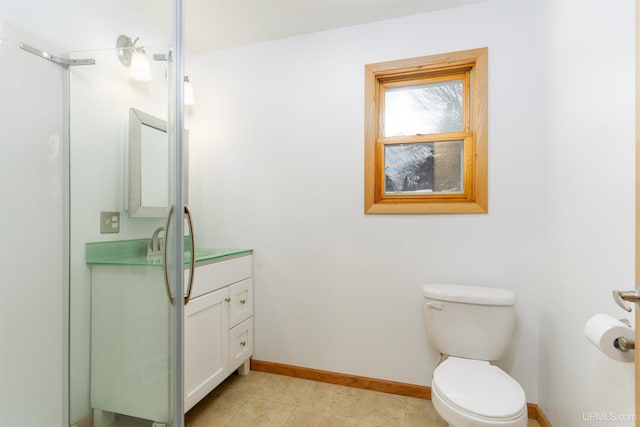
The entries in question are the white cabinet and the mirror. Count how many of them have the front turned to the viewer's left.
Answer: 0

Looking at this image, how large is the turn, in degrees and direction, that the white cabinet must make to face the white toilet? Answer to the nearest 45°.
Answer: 0° — it already faces it

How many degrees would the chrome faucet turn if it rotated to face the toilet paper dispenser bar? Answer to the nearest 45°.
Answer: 0° — it already faces it

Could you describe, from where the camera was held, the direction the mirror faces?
facing the viewer and to the right of the viewer

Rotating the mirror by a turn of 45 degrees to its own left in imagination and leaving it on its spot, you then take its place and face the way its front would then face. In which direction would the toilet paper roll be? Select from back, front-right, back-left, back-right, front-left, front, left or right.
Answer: front-right

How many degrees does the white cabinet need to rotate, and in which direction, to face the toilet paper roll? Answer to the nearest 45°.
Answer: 0° — it already faces it

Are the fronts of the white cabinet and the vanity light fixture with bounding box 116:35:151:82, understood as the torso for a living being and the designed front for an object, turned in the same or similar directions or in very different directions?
same or similar directions

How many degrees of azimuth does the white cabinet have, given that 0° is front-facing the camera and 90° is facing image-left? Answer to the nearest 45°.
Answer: approximately 315°

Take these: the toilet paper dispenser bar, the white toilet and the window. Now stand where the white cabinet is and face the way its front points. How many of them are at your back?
0

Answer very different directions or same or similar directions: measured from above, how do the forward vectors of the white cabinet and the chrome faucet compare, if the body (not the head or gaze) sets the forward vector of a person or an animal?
same or similar directions

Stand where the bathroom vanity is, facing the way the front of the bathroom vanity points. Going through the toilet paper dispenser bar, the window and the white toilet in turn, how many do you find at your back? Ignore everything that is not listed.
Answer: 0

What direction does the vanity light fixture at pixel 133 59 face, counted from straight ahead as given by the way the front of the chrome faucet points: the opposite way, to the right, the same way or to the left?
the same way

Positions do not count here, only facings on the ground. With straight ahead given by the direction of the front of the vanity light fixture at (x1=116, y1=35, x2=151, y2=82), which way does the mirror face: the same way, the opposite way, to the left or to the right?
the same way
